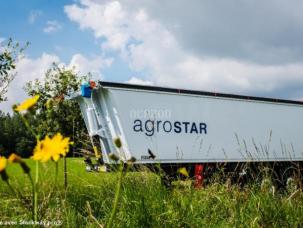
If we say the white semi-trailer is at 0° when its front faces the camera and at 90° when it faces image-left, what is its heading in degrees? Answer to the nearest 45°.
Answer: approximately 45°
